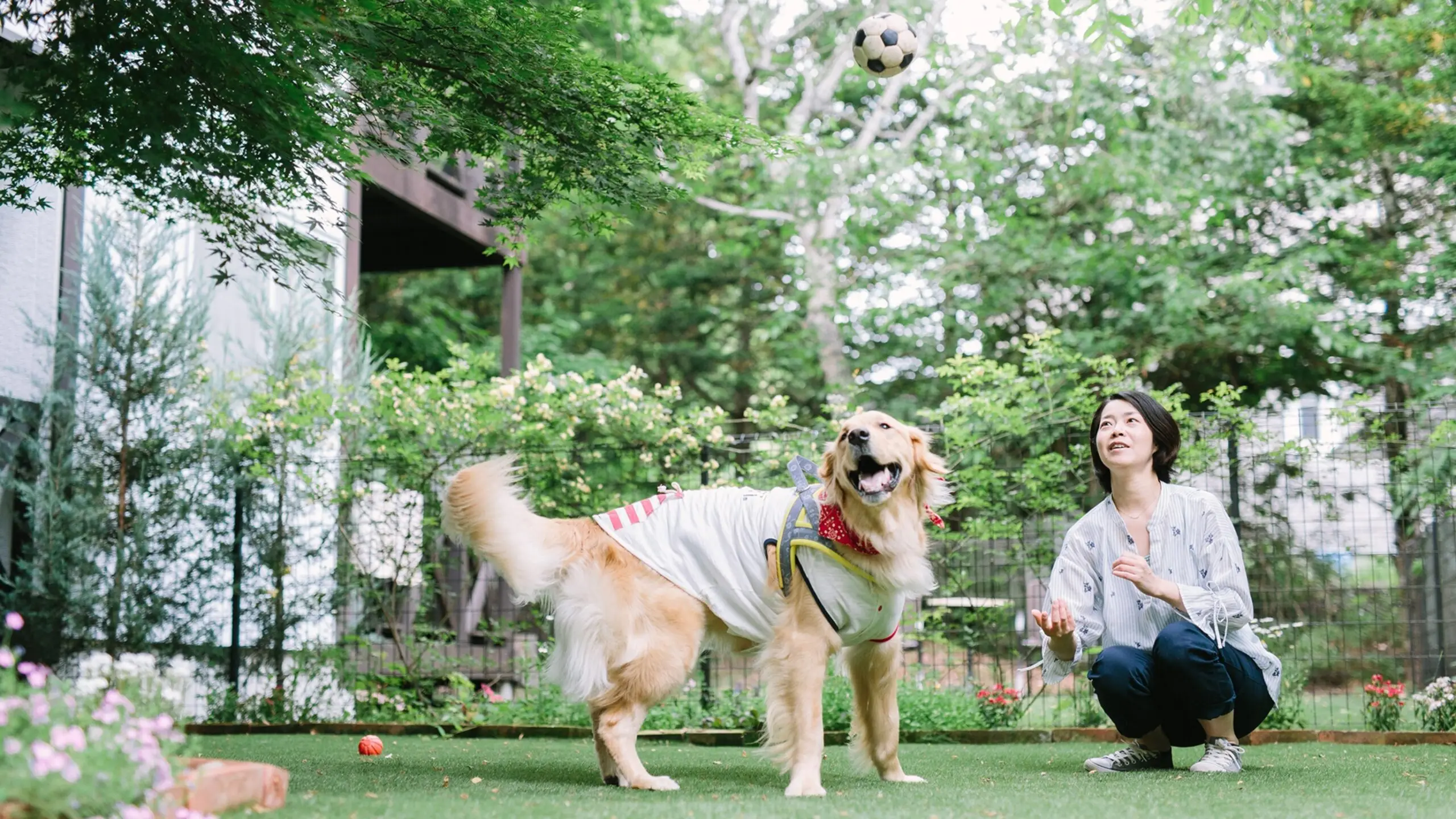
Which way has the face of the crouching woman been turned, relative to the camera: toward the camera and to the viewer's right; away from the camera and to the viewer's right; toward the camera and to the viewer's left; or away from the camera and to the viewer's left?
toward the camera and to the viewer's left

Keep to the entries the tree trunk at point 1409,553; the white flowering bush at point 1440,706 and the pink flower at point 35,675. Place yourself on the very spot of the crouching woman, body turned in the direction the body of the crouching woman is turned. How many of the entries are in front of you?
1

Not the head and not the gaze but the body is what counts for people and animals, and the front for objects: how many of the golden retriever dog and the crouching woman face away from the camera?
0

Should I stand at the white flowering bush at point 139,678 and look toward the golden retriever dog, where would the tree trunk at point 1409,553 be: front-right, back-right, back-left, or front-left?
front-left

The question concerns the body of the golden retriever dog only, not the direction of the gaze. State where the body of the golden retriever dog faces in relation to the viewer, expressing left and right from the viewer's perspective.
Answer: facing the viewer and to the right of the viewer

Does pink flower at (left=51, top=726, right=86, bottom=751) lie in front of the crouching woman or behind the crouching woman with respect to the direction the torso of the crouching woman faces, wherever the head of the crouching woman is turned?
in front

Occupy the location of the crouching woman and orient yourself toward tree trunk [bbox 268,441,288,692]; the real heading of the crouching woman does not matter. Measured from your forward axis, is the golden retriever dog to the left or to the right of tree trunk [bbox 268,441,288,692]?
left

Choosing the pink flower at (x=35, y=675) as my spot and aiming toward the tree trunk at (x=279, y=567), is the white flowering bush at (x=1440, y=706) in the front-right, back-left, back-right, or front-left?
front-right

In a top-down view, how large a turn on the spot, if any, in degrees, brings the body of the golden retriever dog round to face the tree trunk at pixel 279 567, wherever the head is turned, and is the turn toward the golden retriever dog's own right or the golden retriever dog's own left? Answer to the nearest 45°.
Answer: approximately 180°

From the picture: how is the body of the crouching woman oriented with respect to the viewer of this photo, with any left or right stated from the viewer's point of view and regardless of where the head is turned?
facing the viewer and to the left of the viewer

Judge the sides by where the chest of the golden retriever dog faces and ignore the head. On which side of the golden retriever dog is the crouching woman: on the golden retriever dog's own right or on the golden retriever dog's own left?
on the golden retriever dog's own left

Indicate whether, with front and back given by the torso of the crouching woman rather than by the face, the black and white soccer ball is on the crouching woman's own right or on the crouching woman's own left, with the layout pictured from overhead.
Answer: on the crouching woman's own right

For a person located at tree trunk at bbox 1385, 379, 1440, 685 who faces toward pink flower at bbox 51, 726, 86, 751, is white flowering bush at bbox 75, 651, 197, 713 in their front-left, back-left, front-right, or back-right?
front-right

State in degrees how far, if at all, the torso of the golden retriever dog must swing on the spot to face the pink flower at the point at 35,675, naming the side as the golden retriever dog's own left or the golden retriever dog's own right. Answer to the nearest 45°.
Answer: approximately 90° to the golden retriever dog's own right

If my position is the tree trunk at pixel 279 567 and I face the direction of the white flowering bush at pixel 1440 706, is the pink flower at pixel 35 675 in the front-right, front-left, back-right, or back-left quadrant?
front-right

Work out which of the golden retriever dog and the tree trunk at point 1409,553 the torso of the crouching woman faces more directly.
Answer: the golden retriever dog
